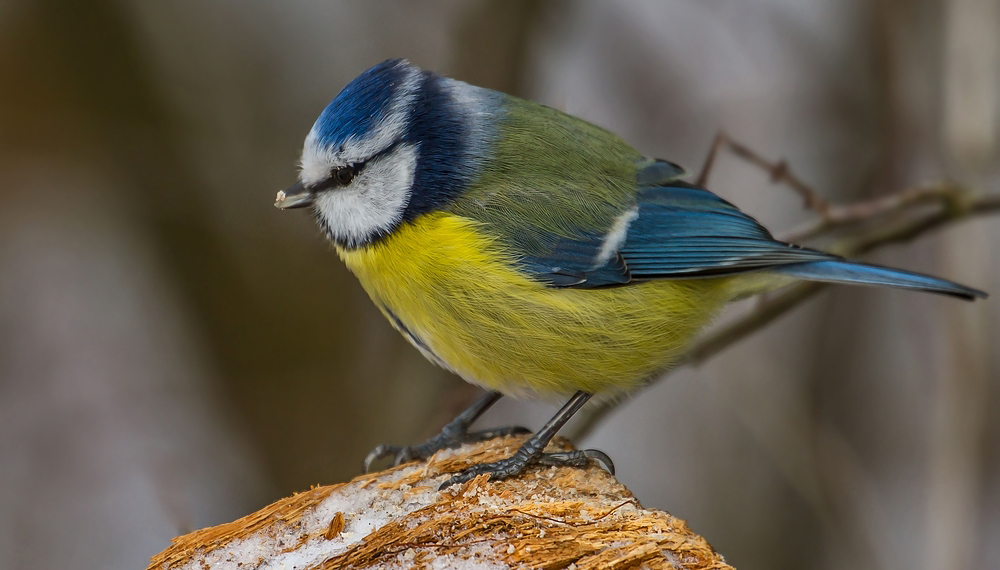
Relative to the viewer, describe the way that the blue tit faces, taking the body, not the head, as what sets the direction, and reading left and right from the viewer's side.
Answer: facing to the left of the viewer

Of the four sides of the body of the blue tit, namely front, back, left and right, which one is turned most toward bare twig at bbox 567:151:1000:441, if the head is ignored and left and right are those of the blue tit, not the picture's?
back
